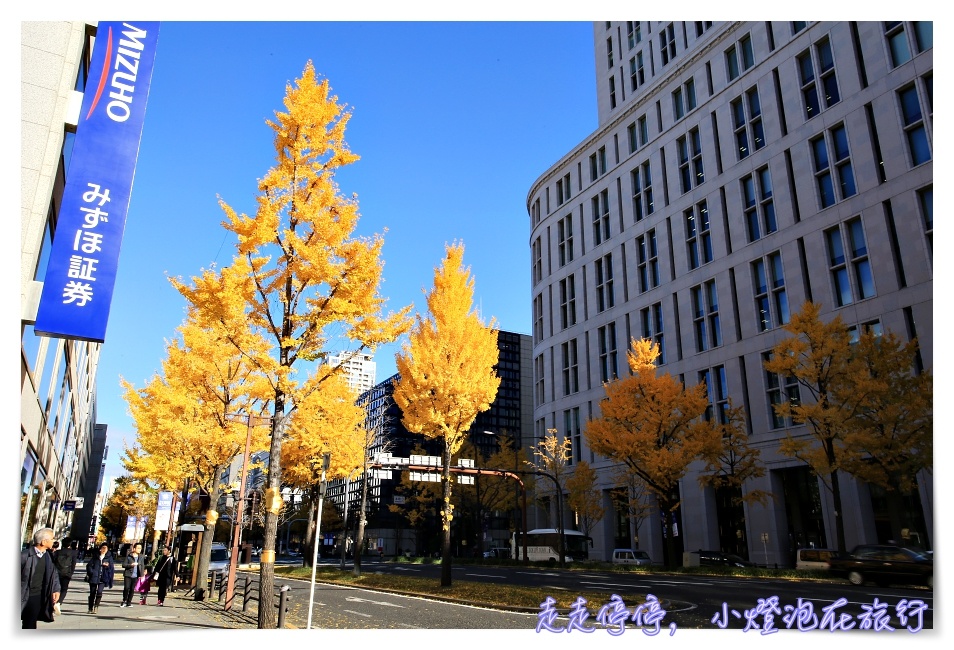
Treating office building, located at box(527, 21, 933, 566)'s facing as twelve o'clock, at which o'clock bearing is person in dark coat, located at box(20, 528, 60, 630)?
The person in dark coat is roughly at 11 o'clock from the office building.

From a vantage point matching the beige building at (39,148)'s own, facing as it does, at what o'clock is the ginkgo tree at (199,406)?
The ginkgo tree is roughly at 10 o'clock from the beige building.

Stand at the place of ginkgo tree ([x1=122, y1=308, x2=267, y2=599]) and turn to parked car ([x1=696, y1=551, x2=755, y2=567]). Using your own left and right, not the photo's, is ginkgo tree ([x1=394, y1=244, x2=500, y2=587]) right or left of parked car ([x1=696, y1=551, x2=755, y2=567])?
right

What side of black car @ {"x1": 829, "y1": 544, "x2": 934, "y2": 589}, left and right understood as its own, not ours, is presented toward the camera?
right

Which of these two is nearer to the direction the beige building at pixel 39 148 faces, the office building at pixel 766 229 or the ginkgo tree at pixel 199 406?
the office building

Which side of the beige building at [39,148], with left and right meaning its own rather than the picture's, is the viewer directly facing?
right
